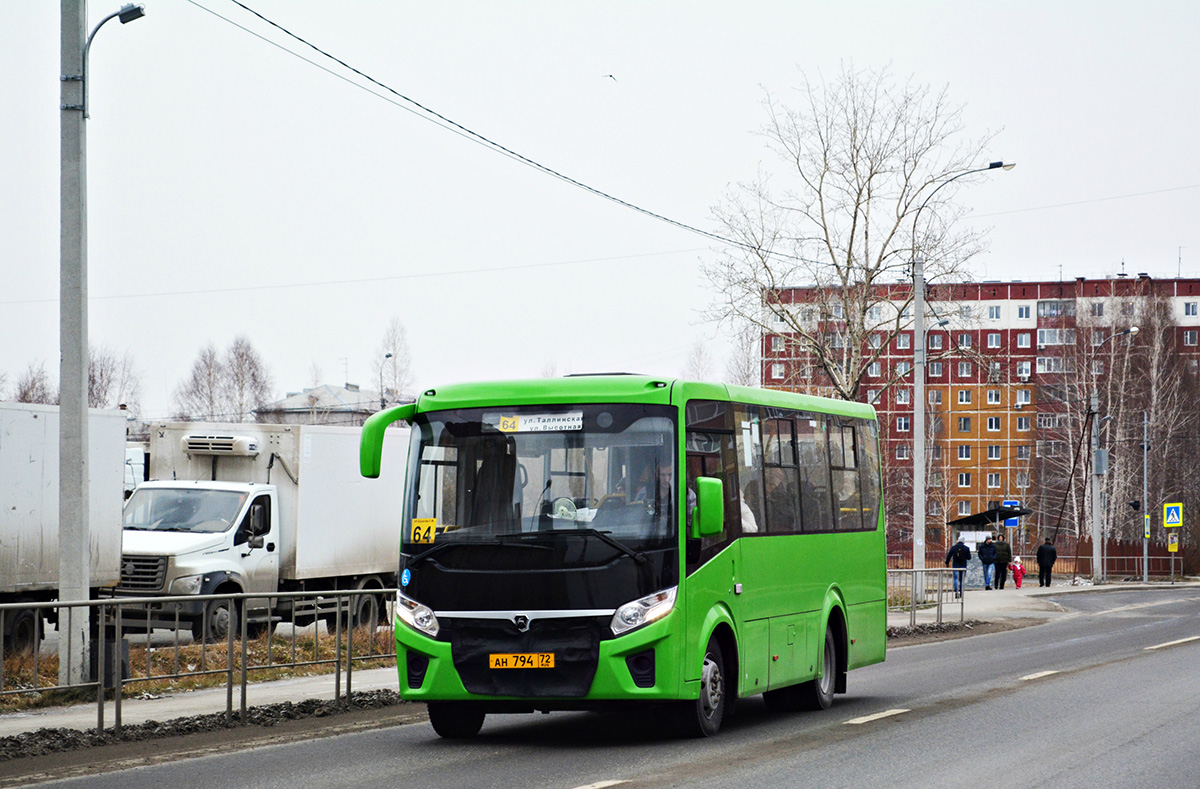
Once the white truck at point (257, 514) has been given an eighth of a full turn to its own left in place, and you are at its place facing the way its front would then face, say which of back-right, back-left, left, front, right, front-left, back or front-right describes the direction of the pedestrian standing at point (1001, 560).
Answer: back-left

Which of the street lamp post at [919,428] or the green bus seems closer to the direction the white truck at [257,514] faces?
the green bus

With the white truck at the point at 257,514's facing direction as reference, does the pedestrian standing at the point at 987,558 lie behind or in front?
behind

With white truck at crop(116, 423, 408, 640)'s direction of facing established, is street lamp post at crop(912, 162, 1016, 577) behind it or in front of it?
behind

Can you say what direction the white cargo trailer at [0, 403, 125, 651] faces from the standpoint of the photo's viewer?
facing the viewer and to the left of the viewer

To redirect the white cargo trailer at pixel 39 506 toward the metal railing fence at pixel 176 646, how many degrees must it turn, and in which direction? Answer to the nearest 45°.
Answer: approximately 45° to its left

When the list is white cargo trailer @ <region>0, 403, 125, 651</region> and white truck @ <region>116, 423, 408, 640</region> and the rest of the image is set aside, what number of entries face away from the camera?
0

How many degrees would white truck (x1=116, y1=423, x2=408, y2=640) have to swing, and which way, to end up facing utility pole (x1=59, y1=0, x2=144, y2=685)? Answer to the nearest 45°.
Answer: approximately 45° to its left

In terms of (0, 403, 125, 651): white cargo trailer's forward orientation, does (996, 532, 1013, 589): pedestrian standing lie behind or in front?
behind
